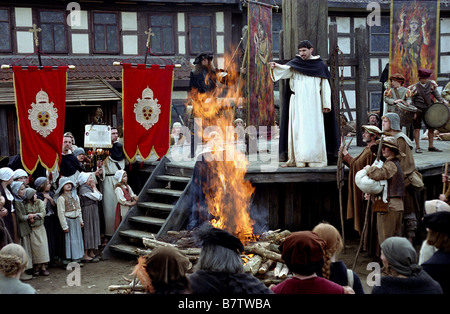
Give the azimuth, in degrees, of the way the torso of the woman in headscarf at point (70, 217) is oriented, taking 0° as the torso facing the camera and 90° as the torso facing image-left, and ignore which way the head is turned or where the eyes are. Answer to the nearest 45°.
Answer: approximately 315°

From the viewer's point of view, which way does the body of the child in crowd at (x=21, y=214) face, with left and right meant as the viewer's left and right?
facing to the right of the viewer

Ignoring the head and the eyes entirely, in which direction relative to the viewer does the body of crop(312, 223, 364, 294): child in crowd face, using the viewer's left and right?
facing away from the viewer and to the left of the viewer

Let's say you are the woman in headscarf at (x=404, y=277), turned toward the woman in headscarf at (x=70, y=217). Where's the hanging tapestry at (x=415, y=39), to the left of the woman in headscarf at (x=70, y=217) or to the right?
right

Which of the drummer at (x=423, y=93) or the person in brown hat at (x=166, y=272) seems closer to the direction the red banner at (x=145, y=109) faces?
the person in brown hat

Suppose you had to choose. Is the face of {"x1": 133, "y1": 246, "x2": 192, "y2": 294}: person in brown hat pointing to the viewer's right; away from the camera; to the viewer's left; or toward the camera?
away from the camera

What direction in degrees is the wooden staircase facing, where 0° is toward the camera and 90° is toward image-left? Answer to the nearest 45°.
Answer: approximately 45°

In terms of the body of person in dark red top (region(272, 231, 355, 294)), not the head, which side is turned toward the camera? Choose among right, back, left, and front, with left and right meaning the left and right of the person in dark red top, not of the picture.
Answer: back

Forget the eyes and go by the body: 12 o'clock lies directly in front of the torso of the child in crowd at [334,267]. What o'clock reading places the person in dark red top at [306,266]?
The person in dark red top is roughly at 8 o'clock from the child in crowd.

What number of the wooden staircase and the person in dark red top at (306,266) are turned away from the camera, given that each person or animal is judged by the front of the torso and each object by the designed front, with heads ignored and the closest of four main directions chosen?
1

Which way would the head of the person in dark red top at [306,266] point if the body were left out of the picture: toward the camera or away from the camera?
away from the camera
